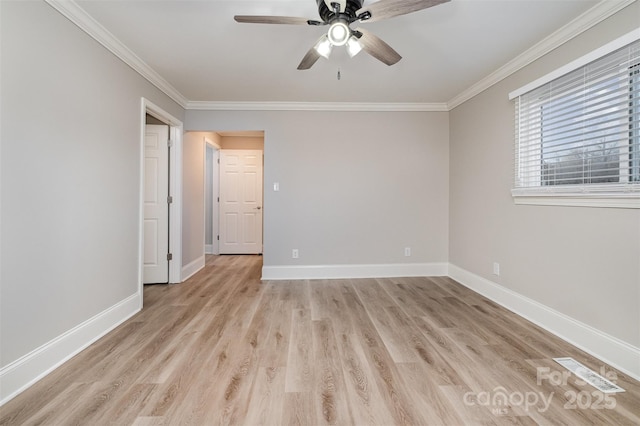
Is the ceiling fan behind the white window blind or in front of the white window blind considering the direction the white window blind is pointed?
in front

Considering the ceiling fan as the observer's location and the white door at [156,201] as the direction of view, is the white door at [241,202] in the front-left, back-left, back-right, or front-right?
front-right

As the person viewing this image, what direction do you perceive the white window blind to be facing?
facing the viewer and to the left of the viewer

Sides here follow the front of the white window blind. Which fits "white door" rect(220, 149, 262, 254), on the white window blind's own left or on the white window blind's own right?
on the white window blind's own right

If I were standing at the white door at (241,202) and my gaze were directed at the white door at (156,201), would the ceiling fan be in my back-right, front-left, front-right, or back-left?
front-left
